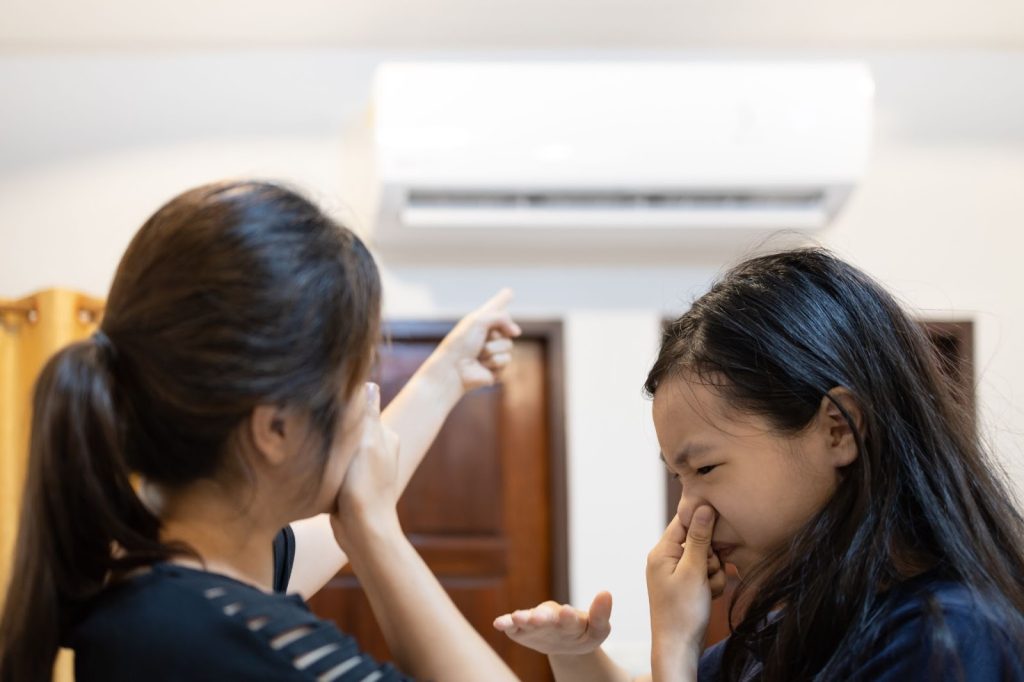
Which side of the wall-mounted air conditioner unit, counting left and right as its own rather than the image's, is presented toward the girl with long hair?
front

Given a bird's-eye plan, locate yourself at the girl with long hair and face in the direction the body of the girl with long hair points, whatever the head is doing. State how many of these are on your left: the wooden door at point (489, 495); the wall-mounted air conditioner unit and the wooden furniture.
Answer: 0

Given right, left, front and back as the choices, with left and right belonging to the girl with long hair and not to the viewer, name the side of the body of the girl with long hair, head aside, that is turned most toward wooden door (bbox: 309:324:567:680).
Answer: right

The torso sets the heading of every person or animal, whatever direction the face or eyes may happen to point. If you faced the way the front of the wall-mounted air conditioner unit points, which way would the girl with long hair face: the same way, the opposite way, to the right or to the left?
to the right

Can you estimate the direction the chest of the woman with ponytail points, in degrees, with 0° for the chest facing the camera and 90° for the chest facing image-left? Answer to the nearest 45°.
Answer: approximately 225°

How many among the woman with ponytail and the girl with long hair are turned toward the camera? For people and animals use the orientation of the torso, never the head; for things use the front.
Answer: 0

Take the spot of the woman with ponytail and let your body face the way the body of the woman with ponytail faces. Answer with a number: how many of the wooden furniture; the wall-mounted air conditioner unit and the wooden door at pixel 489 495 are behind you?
0

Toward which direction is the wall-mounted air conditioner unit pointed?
toward the camera

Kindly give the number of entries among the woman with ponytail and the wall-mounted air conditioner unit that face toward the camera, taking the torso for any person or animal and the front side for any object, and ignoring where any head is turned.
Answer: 1

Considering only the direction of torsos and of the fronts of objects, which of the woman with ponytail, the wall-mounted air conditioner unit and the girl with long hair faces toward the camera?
the wall-mounted air conditioner unit

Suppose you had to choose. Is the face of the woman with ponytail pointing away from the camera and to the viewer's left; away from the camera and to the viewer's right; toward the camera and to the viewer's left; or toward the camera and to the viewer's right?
away from the camera and to the viewer's right

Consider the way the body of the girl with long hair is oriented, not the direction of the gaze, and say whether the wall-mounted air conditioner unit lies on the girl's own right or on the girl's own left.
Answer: on the girl's own right

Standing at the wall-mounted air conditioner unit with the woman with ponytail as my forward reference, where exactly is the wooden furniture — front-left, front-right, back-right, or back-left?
front-right

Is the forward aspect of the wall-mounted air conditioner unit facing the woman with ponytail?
yes

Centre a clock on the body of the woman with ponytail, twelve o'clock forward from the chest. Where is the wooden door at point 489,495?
The wooden door is roughly at 11 o'clock from the woman with ponytail.

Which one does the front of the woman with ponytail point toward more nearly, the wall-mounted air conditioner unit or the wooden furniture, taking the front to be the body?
the wall-mounted air conditioner unit

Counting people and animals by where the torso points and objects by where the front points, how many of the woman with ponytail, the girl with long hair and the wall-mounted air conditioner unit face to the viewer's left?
1

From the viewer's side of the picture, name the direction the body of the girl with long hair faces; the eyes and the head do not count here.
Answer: to the viewer's left
